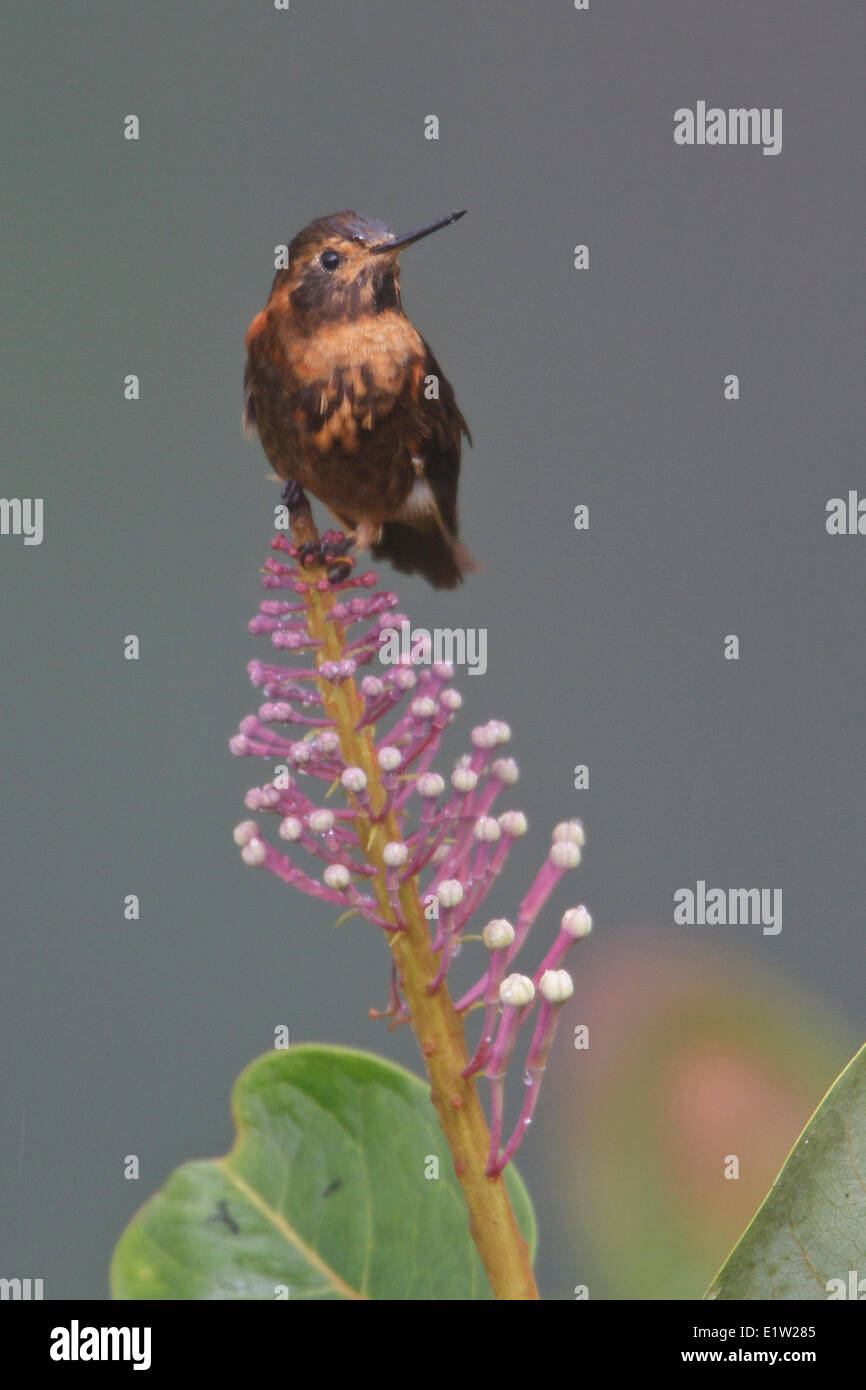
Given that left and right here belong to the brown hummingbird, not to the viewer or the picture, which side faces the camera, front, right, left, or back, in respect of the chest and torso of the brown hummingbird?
front
